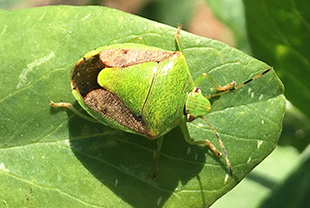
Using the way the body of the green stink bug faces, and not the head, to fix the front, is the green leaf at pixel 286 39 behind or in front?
in front

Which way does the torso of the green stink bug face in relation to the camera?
to the viewer's right

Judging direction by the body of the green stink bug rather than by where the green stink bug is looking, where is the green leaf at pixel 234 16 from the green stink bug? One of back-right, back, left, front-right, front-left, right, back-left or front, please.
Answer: front-left
